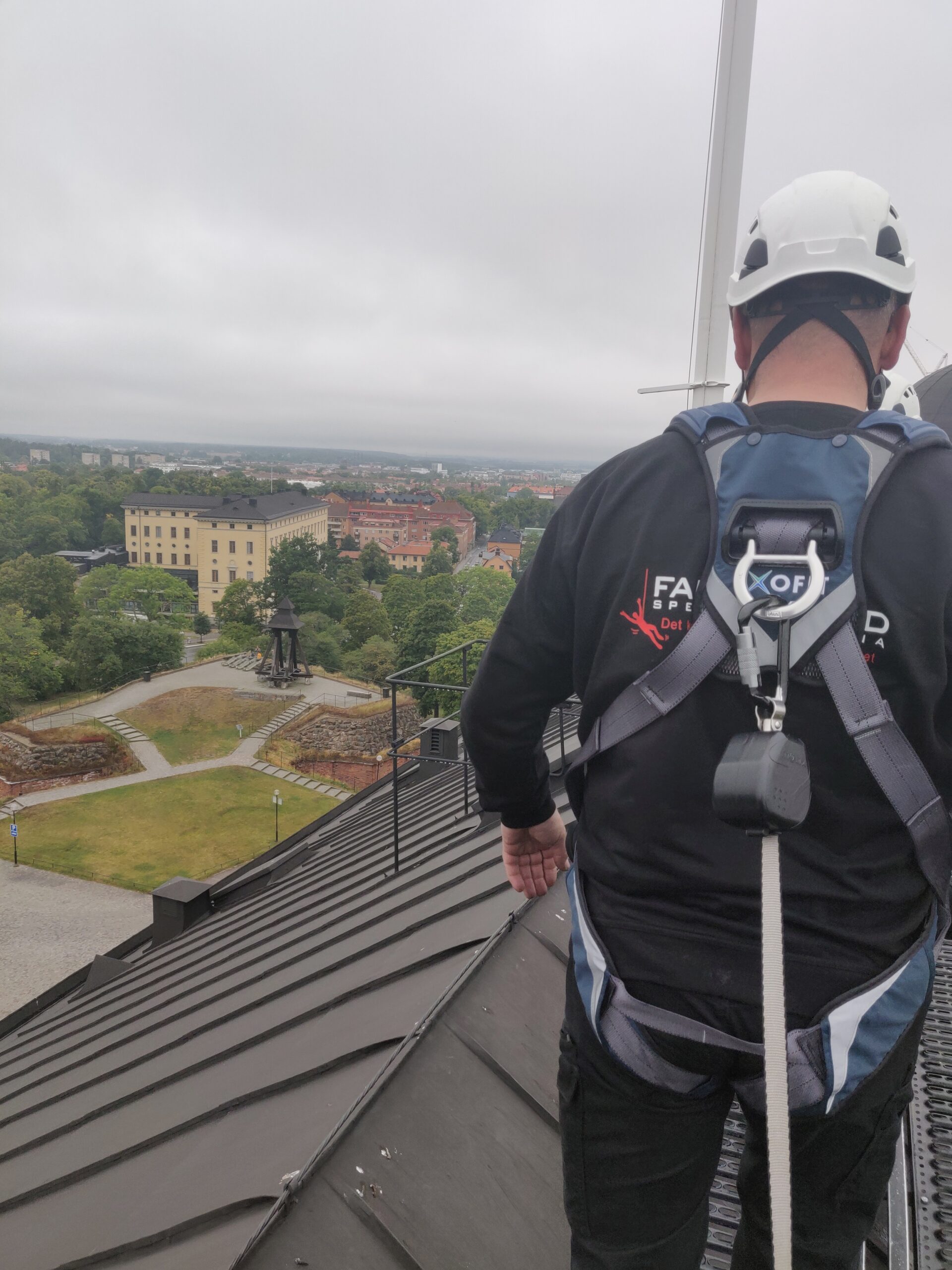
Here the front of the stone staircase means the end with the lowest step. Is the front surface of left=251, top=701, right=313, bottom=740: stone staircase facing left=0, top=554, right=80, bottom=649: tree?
no

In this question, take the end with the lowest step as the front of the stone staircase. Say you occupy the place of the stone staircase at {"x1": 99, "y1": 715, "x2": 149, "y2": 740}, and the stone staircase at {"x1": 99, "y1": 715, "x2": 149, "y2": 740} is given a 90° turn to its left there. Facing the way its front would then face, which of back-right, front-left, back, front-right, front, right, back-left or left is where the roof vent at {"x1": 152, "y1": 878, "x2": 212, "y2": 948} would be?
back-right

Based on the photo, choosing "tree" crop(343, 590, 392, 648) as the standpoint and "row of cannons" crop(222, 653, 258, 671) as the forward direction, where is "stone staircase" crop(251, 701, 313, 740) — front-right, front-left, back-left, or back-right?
front-left

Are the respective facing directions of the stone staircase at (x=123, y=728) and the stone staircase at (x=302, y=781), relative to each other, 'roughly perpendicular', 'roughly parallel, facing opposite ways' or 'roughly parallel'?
roughly parallel

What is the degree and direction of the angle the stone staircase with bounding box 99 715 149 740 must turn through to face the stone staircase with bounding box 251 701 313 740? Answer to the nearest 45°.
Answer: approximately 45° to its left

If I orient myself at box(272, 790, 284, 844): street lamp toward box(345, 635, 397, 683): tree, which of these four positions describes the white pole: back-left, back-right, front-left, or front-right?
back-right

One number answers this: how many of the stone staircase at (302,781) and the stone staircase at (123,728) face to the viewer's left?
0

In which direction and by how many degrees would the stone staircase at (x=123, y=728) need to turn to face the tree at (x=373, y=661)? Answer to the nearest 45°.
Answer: approximately 90° to its left

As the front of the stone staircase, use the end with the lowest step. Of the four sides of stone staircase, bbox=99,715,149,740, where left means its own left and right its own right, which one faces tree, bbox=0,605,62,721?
back

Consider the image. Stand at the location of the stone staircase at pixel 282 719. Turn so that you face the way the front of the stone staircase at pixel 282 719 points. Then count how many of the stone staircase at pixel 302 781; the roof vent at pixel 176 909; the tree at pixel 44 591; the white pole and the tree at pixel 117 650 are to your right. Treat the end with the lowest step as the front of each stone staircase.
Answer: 2

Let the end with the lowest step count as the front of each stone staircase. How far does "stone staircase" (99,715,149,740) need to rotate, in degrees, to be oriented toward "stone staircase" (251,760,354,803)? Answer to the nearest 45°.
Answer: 0° — it already faces it

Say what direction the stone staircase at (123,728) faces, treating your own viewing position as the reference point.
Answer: facing the viewer and to the right of the viewer

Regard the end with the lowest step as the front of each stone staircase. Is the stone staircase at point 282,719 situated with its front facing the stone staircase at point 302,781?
no
